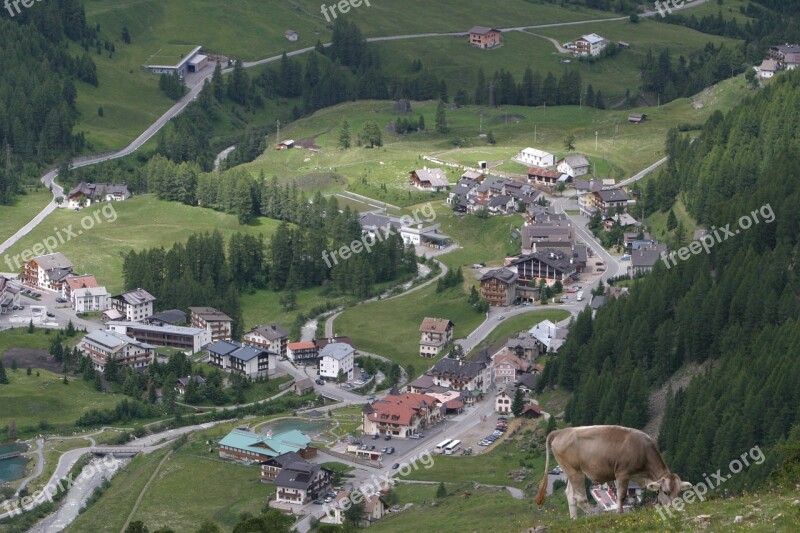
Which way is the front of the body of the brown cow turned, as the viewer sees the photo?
to the viewer's right
